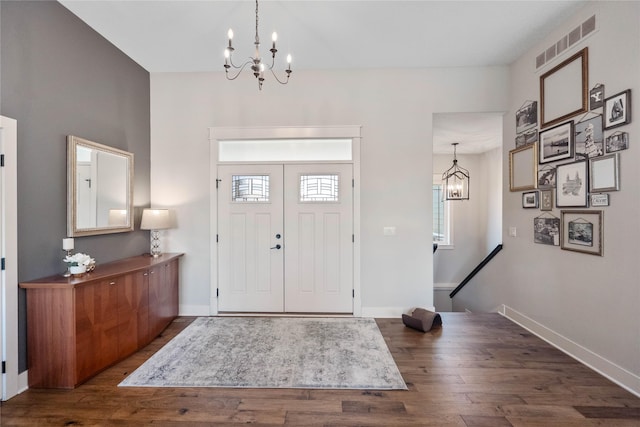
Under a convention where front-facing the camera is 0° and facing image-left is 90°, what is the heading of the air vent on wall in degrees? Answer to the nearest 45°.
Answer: approximately 45°

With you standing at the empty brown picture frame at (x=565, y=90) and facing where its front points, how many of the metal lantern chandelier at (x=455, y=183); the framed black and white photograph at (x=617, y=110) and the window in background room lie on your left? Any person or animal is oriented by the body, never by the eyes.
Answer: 1

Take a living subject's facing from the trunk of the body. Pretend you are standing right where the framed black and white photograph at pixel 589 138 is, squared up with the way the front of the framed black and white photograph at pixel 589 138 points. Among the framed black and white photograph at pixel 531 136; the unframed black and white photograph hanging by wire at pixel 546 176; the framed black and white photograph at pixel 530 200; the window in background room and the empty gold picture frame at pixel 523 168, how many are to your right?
5

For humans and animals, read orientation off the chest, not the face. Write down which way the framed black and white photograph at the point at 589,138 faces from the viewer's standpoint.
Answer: facing the viewer and to the left of the viewer

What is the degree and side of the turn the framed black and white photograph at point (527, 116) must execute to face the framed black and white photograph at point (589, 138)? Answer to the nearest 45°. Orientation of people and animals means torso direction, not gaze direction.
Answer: approximately 90° to its left

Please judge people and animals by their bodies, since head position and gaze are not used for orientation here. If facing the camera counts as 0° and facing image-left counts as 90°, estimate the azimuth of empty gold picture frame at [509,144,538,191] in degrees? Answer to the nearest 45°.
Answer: approximately 45°

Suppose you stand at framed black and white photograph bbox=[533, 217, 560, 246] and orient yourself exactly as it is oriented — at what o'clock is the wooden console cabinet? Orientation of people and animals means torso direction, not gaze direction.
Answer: The wooden console cabinet is roughly at 12 o'clock from the framed black and white photograph.

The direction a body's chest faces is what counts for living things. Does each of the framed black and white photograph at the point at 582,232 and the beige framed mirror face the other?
yes

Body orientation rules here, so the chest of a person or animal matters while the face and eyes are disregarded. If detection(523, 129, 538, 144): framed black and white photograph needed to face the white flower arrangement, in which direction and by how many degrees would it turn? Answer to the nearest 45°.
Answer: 0° — it already faces it

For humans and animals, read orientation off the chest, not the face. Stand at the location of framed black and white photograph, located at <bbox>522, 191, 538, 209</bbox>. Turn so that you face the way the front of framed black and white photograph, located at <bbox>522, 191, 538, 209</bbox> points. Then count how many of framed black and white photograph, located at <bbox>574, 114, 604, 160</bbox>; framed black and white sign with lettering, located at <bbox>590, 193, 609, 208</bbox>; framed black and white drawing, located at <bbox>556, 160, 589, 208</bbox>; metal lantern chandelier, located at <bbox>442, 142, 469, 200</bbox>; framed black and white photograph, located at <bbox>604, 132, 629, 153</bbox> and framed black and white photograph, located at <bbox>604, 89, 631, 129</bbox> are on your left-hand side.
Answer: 5

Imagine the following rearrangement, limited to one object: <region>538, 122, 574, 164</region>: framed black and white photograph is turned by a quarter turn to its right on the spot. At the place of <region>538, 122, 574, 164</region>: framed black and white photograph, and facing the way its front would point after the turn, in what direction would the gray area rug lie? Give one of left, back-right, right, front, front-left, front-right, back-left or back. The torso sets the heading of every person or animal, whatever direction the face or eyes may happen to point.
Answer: left

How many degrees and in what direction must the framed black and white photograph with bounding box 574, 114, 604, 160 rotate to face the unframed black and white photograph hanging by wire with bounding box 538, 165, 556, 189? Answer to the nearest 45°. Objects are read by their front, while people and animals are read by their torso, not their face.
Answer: approximately 90° to its right

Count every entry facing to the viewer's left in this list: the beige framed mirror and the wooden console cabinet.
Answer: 0

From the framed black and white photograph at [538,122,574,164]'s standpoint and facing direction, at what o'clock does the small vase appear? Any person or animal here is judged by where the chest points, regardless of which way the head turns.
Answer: The small vase is roughly at 12 o'clock from the framed black and white photograph.
